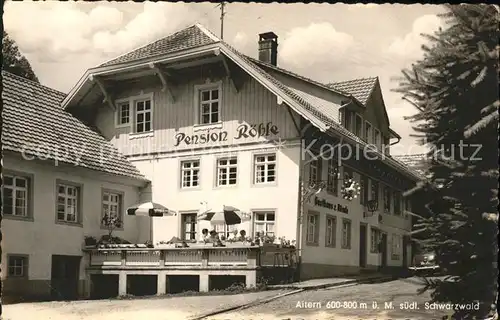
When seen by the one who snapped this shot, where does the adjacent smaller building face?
facing the viewer and to the right of the viewer

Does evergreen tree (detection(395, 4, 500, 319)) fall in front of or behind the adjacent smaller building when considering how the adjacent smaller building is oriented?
in front
